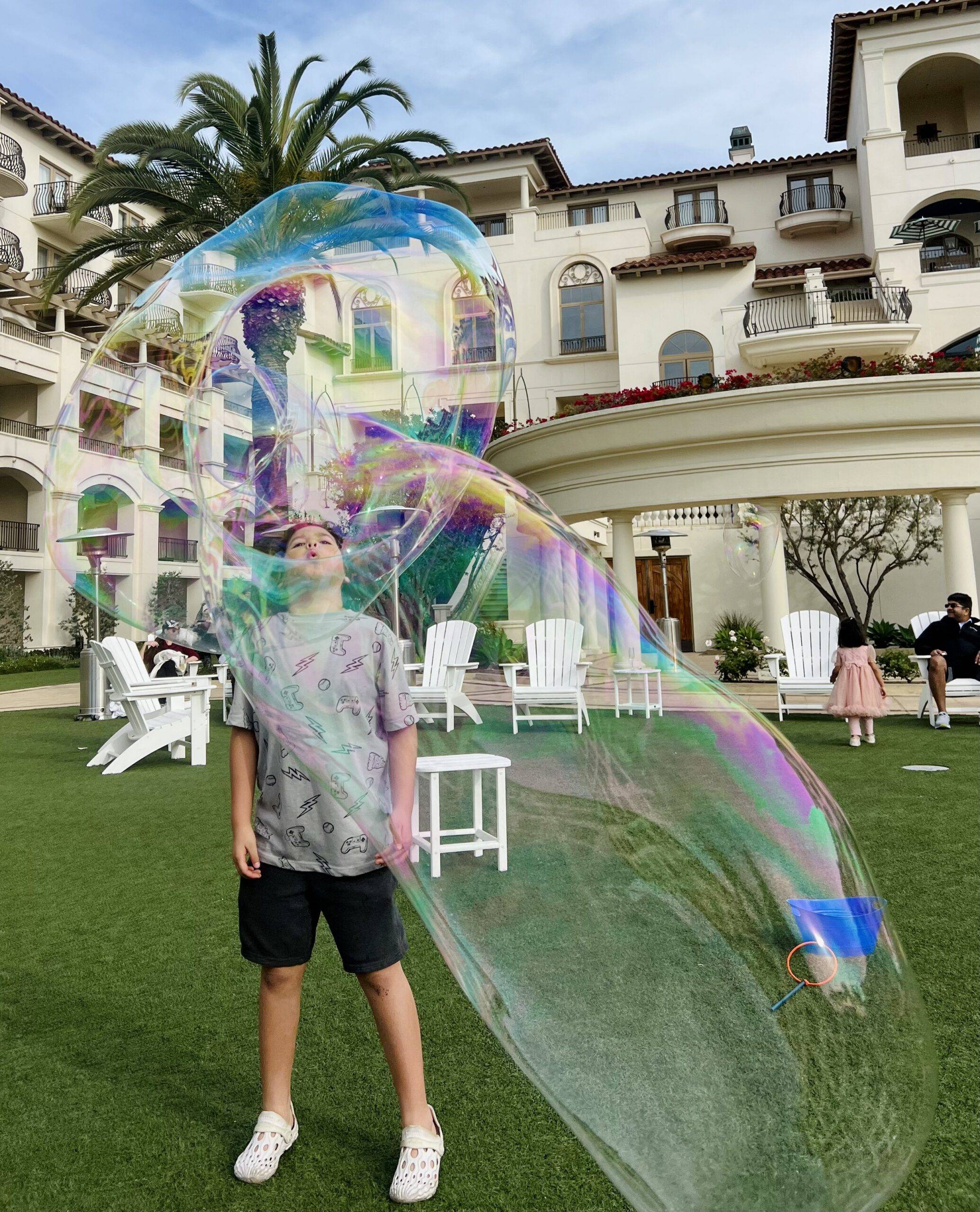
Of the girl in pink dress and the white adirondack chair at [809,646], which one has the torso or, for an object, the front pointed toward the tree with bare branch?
the girl in pink dress

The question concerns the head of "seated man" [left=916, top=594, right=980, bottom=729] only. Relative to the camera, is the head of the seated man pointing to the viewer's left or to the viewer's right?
to the viewer's left

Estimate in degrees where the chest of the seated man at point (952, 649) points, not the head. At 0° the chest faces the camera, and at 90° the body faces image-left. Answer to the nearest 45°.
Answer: approximately 0°

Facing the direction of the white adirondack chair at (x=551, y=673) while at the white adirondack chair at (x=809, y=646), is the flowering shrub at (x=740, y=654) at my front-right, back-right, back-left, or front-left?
back-right

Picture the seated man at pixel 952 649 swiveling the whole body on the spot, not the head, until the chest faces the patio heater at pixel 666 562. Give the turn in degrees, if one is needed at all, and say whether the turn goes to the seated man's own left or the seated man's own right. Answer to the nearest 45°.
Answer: approximately 135° to the seated man's own right

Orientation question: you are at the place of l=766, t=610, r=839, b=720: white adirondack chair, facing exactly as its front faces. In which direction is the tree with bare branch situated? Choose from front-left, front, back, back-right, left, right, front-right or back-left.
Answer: back

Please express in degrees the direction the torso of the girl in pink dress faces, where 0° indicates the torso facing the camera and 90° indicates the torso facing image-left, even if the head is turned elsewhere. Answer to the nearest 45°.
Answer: approximately 180°

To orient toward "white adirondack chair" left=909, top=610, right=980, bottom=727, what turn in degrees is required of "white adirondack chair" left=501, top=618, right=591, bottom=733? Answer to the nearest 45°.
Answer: approximately 135° to its left

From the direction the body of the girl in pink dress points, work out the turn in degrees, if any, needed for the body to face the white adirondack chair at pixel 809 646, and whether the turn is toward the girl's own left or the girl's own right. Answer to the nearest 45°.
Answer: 0° — they already face it
